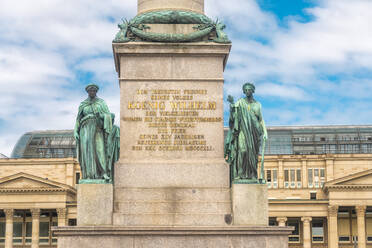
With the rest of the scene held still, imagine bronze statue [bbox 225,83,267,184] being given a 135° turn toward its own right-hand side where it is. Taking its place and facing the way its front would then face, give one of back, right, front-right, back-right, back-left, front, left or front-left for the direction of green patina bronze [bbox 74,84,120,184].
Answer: front-left

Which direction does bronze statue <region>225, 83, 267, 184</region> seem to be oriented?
toward the camera
